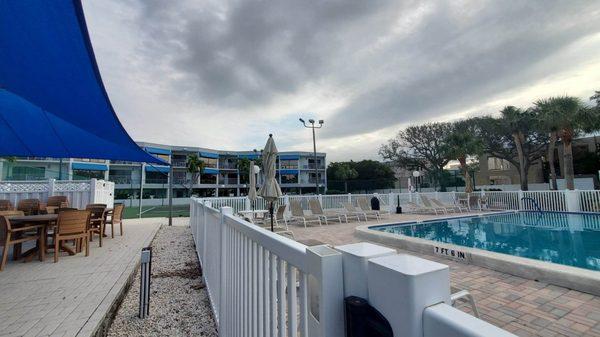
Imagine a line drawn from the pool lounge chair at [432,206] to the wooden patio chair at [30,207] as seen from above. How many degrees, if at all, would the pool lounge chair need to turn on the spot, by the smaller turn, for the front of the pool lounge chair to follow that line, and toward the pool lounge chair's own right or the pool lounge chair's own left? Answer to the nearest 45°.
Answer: approximately 90° to the pool lounge chair's own right

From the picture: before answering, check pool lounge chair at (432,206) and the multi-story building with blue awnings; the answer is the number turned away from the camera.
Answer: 0

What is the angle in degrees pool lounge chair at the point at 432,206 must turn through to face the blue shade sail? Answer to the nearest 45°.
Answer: approximately 45° to its right

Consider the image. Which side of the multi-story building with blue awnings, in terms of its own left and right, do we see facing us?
front

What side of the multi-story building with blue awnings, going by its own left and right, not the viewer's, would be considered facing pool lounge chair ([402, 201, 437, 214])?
front

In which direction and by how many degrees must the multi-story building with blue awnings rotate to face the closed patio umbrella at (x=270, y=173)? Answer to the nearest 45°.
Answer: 0° — it already faces it

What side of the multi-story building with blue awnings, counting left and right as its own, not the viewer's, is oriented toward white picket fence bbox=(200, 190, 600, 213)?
front

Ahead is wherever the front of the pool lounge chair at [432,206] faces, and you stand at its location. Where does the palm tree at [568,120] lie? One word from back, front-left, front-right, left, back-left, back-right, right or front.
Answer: left

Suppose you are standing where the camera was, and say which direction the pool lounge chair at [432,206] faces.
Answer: facing the viewer and to the right of the viewer

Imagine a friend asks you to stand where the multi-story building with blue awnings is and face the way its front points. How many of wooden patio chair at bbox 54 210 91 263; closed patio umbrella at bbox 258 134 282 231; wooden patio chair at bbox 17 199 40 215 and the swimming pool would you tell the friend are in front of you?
4

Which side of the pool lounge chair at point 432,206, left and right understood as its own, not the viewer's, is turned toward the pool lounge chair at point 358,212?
right

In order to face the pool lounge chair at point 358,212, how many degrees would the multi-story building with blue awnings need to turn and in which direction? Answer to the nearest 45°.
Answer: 0° — it already faces it

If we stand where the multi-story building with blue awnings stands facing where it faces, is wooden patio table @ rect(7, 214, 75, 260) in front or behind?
in front

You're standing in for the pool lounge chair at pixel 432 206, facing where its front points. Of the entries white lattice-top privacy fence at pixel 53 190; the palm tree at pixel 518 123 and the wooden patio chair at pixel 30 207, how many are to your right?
2
